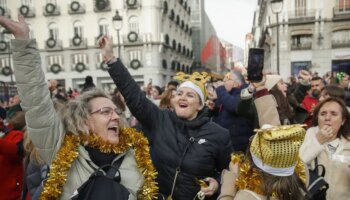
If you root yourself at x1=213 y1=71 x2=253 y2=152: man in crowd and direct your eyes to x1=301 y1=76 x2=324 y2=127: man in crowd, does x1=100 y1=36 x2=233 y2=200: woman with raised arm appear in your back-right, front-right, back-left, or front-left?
back-right

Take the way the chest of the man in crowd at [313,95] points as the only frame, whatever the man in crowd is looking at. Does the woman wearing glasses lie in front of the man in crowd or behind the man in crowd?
in front

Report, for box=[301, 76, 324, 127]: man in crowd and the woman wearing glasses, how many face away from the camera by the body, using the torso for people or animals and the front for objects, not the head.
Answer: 0

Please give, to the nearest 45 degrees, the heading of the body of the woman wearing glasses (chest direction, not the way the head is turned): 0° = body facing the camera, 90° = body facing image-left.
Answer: approximately 315°

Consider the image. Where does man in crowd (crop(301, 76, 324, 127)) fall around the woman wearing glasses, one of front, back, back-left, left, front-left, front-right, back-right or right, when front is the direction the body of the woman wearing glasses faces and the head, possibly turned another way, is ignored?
left

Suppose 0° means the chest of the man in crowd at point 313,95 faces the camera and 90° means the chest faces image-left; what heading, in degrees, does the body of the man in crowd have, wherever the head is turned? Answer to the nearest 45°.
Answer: approximately 45°
